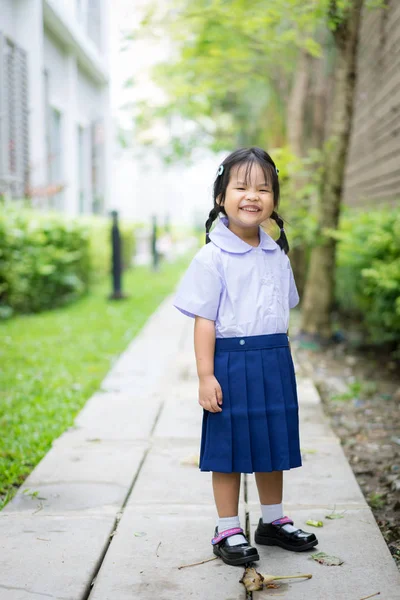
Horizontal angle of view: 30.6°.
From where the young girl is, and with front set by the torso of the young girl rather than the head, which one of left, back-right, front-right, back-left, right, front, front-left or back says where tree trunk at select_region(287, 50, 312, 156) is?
back-left

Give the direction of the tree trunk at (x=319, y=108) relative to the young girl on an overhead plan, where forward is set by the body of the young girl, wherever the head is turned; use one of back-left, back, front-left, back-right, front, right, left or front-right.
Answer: back-left

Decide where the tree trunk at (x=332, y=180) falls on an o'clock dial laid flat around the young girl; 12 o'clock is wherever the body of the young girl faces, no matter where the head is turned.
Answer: The tree trunk is roughly at 8 o'clock from the young girl.

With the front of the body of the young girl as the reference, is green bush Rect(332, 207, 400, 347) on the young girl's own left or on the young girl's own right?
on the young girl's own left

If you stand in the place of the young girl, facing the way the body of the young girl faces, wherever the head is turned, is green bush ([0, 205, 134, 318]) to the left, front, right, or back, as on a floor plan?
back

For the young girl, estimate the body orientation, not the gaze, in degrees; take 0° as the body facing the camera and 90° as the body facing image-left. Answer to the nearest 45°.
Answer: approximately 315°
